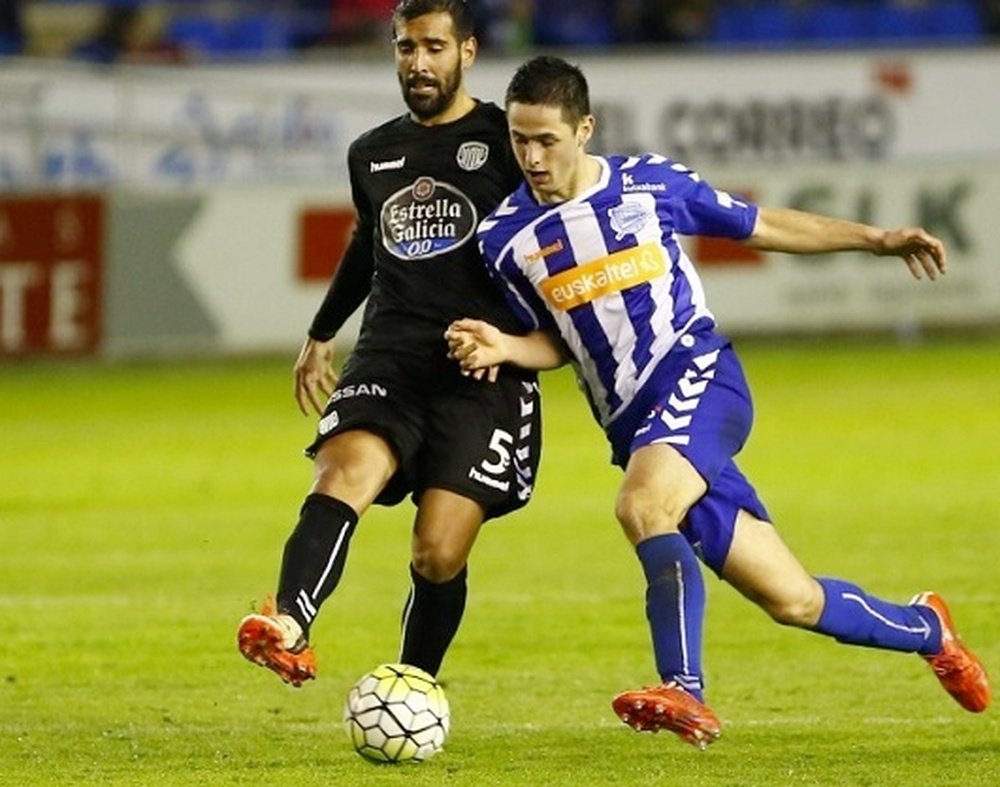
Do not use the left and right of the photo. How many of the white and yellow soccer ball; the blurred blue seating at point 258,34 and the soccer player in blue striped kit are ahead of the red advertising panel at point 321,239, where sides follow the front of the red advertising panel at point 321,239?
2

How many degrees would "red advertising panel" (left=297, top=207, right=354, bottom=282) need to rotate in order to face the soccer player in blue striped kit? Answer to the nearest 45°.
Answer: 0° — it already faces them

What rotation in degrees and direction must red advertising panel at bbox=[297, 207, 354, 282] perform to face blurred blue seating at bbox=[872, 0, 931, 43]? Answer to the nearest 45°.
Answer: approximately 135° to its left

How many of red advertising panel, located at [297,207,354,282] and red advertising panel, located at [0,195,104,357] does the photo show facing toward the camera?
2

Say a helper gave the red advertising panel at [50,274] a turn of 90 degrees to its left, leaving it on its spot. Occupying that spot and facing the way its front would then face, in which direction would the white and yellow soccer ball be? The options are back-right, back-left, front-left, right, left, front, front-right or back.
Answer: right

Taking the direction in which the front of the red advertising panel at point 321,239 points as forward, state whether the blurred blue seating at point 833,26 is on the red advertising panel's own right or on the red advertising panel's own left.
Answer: on the red advertising panel's own left

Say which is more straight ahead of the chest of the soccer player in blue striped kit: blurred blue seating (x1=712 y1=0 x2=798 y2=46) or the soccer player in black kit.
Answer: the soccer player in black kit

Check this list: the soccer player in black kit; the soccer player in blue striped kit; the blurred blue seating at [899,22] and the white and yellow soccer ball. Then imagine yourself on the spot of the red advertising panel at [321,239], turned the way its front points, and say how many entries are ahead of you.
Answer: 3

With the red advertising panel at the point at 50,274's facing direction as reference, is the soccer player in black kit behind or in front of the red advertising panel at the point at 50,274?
in front

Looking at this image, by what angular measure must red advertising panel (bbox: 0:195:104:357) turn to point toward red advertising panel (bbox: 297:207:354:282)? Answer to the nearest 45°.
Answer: approximately 90° to its left

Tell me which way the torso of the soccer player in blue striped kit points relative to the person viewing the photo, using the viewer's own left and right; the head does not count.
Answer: facing the viewer and to the left of the viewer

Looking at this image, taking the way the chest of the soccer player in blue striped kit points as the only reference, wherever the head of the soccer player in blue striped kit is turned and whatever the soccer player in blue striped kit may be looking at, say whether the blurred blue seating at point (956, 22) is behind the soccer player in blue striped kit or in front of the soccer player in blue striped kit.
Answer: behind

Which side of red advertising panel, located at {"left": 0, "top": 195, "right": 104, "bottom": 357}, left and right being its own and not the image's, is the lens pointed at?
front

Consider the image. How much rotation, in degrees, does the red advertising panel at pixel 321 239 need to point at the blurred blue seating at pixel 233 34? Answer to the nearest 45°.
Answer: approximately 180°

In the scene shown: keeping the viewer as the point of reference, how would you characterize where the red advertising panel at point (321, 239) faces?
facing the viewer
